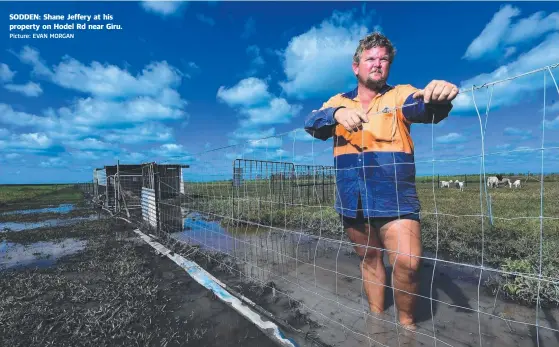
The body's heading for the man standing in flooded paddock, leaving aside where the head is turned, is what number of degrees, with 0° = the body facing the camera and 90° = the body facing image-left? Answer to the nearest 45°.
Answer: approximately 0°
